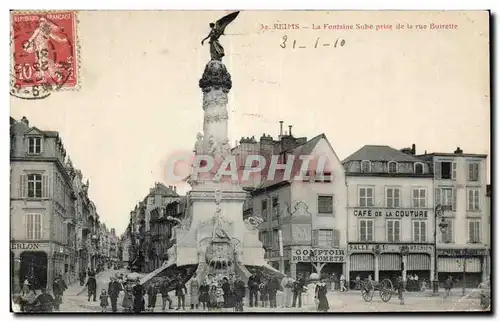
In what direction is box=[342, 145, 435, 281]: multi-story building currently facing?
toward the camera

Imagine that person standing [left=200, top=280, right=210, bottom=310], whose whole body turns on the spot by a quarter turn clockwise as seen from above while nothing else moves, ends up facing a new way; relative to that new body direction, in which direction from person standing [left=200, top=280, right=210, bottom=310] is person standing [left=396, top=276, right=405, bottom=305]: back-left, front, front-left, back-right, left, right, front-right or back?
back

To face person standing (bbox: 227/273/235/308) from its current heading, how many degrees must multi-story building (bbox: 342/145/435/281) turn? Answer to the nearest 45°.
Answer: approximately 90° to its right

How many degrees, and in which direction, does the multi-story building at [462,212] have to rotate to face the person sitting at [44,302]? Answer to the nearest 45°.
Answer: approximately 90° to its right

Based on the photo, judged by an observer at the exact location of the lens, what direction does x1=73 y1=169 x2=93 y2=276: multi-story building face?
facing to the right of the viewer

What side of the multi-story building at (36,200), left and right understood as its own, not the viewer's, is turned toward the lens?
front

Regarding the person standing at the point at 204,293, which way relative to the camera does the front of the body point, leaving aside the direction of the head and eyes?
toward the camera

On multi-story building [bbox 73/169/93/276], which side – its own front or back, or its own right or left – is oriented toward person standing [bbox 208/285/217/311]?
front

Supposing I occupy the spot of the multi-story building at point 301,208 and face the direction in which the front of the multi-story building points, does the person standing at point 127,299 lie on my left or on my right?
on my right

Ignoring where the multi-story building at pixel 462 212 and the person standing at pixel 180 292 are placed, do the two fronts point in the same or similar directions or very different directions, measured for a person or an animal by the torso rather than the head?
same or similar directions

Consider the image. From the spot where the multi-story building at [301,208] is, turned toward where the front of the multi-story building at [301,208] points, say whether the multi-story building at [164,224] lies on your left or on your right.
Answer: on your right

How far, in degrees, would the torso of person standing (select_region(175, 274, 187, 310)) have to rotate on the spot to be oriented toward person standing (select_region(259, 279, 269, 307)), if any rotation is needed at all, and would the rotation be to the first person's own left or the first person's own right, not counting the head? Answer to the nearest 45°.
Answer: approximately 90° to the first person's own left

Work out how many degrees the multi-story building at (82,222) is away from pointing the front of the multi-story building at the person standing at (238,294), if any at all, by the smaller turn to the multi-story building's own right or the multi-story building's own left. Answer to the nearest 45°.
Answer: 0° — it already faces them

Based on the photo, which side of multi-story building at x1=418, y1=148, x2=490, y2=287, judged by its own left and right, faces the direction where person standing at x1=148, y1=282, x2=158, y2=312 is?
right
